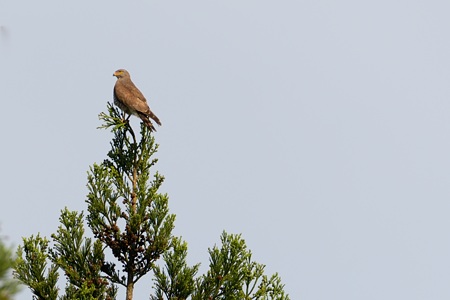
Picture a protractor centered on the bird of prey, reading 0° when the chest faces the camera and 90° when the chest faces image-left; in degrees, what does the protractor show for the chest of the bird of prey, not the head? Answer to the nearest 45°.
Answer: approximately 90°
